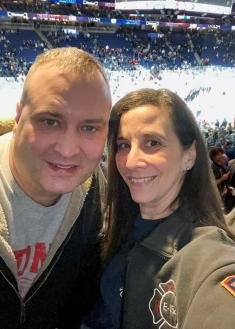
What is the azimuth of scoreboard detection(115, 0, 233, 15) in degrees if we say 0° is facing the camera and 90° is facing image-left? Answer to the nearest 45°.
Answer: approximately 0°

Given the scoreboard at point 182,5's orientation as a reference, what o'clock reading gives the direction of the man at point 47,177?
The man is roughly at 12 o'clock from the scoreboard.

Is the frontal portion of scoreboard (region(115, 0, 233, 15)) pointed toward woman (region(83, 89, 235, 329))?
yes

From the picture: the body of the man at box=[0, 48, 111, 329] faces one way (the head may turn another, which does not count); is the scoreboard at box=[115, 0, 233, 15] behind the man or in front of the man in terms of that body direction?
behind

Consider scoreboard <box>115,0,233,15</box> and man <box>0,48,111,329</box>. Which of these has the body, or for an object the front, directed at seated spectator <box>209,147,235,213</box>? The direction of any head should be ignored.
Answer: the scoreboard

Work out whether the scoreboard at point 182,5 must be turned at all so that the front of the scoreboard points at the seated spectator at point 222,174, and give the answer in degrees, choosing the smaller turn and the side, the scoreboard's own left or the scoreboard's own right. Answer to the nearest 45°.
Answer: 0° — it already faces them

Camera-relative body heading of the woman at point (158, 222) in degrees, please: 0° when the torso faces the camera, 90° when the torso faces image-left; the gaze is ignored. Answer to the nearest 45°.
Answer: approximately 45°

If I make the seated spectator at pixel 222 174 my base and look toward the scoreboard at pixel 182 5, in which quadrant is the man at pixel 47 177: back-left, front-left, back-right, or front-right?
back-left

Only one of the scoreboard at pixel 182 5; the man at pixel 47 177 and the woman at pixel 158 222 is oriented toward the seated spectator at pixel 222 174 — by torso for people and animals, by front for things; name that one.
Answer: the scoreboard

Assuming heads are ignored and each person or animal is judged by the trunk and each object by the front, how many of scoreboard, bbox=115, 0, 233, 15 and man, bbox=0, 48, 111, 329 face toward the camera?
2
